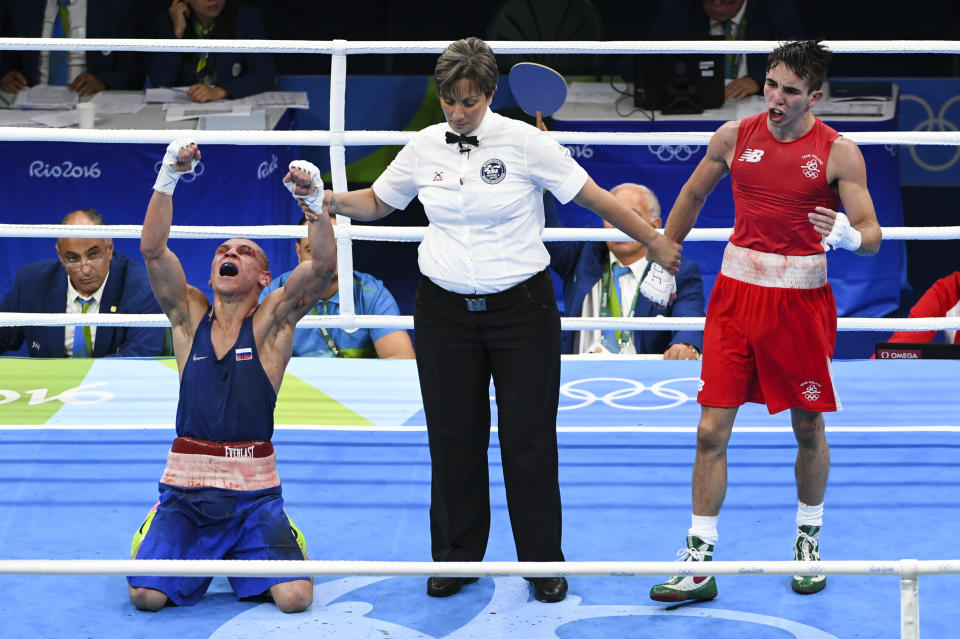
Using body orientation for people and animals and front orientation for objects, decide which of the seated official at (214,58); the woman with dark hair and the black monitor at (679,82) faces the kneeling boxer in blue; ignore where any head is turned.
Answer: the seated official

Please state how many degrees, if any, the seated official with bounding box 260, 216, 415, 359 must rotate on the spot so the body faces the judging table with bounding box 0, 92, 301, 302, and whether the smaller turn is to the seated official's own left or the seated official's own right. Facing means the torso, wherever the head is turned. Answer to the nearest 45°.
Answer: approximately 135° to the seated official's own right

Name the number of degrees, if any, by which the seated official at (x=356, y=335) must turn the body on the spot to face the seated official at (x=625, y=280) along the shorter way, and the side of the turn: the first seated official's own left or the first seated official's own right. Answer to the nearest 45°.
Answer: approximately 90° to the first seated official's own left

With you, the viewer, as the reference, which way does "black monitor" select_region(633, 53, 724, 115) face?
facing away from the viewer

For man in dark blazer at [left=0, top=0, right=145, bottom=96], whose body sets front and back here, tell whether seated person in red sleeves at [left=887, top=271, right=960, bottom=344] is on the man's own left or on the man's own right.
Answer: on the man's own left

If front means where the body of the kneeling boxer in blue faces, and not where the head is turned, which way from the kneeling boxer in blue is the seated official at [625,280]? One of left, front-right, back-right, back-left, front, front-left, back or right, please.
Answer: back-left

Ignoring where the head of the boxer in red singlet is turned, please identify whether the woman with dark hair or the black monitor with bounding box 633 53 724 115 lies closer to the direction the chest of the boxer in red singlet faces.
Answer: the woman with dark hair
